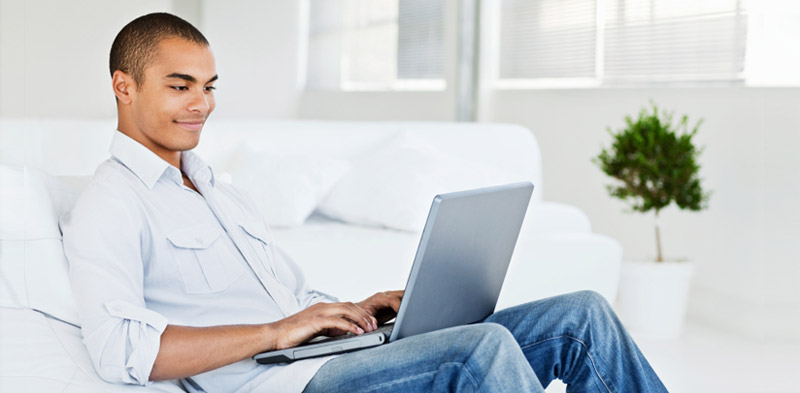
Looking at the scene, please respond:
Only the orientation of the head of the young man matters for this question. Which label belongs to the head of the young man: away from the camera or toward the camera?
toward the camera

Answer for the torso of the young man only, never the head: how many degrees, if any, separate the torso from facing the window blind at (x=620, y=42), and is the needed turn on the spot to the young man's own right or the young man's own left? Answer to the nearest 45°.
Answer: approximately 90° to the young man's own left

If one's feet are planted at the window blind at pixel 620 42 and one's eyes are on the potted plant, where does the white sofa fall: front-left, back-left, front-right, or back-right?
front-right

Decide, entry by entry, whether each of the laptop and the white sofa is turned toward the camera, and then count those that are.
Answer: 1

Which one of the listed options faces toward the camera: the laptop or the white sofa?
the white sofa

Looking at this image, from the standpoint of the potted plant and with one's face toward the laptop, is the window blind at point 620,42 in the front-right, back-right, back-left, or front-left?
back-right

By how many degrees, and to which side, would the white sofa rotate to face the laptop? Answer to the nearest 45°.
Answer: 0° — it already faces it

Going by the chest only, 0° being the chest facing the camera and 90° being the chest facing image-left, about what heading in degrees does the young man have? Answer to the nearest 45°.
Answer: approximately 315°

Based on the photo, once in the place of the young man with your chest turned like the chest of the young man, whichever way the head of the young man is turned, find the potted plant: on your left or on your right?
on your left

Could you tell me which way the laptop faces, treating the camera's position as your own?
facing away from the viewer and to the left of the viewer

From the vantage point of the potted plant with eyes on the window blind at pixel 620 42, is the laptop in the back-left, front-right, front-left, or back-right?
back-left

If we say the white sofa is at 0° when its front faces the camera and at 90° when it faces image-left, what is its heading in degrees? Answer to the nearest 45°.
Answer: approximately 0°

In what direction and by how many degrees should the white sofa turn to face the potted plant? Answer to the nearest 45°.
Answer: approximately 90° to its left
